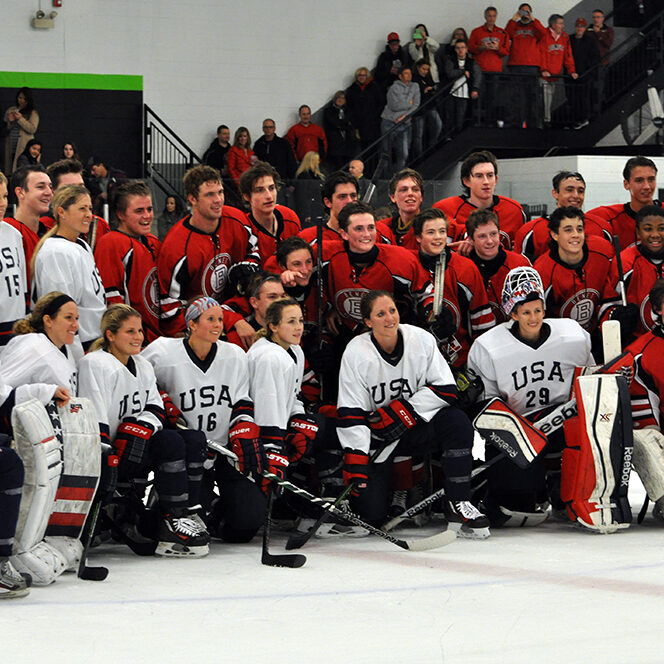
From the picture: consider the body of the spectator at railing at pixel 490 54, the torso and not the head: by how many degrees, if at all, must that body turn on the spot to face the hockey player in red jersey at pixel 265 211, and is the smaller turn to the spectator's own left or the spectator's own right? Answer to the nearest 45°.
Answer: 0° — they already face them

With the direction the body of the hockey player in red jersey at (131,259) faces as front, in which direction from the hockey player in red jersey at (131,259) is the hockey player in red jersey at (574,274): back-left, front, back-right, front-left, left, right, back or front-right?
front-left

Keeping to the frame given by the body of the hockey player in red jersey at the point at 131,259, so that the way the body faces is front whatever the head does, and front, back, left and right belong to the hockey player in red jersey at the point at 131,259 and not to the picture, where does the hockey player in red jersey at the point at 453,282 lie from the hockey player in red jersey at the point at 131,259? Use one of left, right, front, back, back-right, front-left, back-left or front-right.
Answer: front-left

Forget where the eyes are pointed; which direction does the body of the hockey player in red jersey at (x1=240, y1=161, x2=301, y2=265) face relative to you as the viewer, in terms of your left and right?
facing the viewer and to the right of the viewer

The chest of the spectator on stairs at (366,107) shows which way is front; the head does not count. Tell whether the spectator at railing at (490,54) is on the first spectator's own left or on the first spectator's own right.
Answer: on the first spectator's own left

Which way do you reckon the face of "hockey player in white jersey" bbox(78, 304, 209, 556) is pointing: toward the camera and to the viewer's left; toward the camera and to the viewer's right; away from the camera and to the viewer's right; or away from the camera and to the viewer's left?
toward the camera and to the viewer's right

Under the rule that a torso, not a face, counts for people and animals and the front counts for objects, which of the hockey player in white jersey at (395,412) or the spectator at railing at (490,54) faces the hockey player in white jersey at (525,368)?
the spectator at railing

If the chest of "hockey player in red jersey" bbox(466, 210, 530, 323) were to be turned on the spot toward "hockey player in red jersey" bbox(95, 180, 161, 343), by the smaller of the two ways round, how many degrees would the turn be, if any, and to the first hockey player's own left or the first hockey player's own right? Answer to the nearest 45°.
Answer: approximately 90° to the first hockey player's own right
